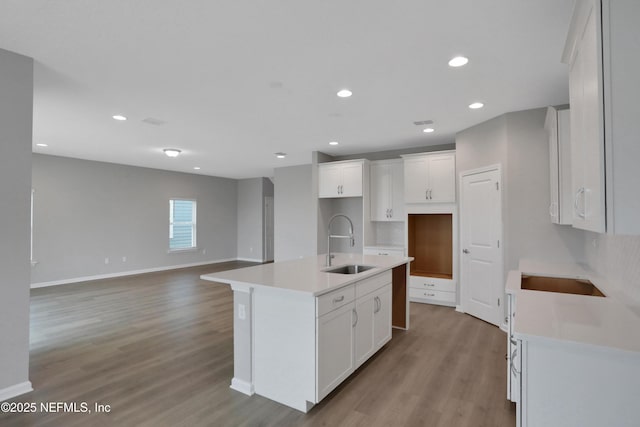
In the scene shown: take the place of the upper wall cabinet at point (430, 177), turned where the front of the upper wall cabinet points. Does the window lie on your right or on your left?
on your right

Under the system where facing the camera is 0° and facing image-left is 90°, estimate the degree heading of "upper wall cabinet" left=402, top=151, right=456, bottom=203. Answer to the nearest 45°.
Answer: approximately 0°

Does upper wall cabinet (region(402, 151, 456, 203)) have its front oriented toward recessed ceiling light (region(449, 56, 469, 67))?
yes

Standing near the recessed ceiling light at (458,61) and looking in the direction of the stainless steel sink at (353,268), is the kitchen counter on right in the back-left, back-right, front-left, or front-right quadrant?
back-left

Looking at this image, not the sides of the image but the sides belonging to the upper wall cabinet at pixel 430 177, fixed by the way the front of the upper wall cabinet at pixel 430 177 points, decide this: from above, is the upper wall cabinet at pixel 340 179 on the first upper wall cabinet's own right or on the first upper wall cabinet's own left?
on the first upper wall cabinet's own right

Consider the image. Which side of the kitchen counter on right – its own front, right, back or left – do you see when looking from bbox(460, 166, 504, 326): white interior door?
right

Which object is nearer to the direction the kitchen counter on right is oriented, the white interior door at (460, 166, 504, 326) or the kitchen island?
the kitchen island

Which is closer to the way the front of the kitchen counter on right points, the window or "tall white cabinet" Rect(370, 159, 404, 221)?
the window

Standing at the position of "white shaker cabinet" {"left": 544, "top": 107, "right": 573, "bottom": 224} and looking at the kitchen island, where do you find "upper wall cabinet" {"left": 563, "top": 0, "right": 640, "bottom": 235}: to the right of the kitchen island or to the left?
left

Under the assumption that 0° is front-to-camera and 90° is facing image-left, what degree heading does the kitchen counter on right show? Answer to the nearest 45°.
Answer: approximately 90°

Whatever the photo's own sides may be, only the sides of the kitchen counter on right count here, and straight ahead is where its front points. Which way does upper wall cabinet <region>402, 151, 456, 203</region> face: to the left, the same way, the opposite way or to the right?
to the left

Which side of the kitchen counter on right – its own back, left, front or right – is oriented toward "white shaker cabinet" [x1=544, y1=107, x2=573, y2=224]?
right
